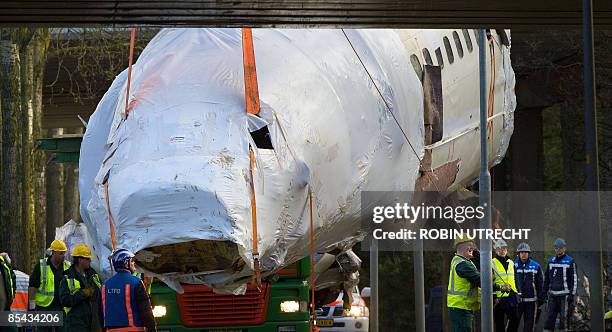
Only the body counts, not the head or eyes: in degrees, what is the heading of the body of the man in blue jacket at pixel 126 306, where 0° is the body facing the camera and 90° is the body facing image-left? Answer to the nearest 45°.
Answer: approximately 225°

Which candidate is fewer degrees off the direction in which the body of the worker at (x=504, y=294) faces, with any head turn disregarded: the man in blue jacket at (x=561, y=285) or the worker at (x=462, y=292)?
the worker

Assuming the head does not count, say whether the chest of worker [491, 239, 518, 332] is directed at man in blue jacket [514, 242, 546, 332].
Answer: no

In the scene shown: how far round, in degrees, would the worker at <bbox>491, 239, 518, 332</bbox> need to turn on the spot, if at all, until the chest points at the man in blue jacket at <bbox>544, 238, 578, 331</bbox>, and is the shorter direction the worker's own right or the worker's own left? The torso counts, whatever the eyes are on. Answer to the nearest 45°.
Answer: approximately 135° to the worker's own left

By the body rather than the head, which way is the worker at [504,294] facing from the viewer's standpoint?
toward the camera

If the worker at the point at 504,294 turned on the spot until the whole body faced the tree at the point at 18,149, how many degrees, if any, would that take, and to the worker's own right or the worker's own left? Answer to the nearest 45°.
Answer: approximately 135° to the worker's own right

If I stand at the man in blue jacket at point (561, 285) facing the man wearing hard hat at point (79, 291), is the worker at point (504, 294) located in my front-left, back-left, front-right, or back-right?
front-left

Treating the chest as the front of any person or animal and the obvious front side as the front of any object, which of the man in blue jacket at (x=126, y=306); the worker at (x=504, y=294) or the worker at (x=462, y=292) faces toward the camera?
the worker at (x=504, y=294)
